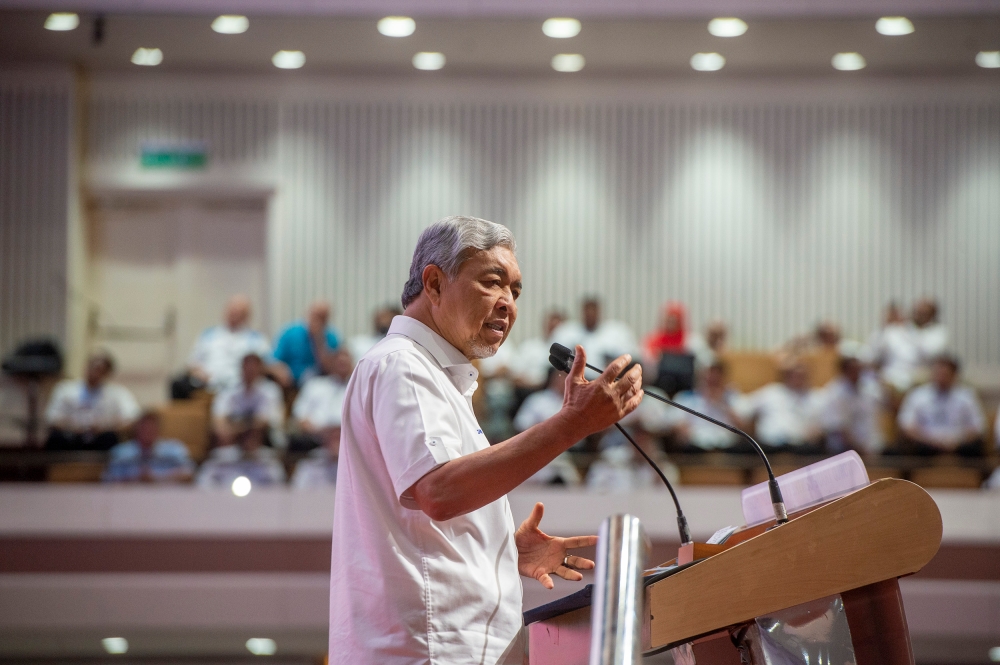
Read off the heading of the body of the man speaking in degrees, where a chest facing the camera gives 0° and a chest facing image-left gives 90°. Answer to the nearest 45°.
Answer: approximately 270°

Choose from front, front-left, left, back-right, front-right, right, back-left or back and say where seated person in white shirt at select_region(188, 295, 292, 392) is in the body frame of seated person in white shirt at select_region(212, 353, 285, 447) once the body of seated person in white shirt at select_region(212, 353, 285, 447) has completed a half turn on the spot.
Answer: front

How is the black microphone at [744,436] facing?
to the viewer's left

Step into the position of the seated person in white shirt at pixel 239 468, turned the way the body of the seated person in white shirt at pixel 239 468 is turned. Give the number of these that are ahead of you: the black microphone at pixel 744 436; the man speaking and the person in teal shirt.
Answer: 2

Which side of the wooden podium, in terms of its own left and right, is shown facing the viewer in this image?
right
